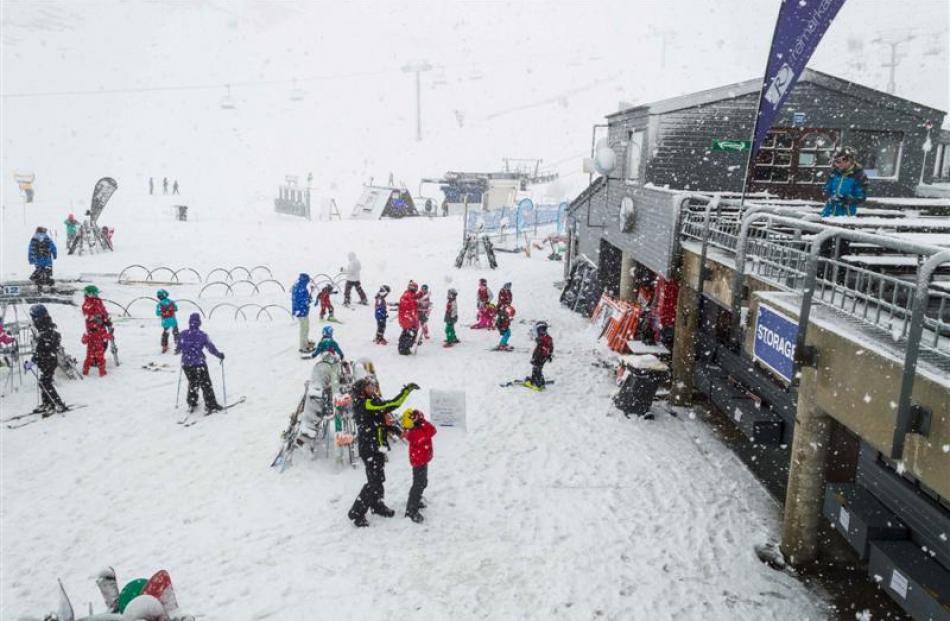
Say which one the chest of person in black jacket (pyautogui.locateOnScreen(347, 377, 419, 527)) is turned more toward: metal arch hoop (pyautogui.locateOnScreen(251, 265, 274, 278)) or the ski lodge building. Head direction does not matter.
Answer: the ski lodge building

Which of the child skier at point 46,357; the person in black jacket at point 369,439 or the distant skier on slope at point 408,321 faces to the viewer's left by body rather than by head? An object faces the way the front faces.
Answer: the child skier

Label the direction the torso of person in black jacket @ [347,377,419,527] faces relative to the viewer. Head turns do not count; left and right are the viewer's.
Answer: facing to the right of the viewer

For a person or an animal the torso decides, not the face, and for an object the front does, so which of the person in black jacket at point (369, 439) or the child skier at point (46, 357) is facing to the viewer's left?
the child skier

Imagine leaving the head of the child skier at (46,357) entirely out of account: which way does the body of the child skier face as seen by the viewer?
to the viewer's left

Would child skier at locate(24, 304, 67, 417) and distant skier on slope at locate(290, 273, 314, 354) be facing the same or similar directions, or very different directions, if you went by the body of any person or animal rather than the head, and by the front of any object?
very different directions

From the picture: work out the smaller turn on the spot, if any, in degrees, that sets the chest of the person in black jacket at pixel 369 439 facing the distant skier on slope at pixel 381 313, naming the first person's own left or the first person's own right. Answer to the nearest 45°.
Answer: approximately 90° to the first person's own left
